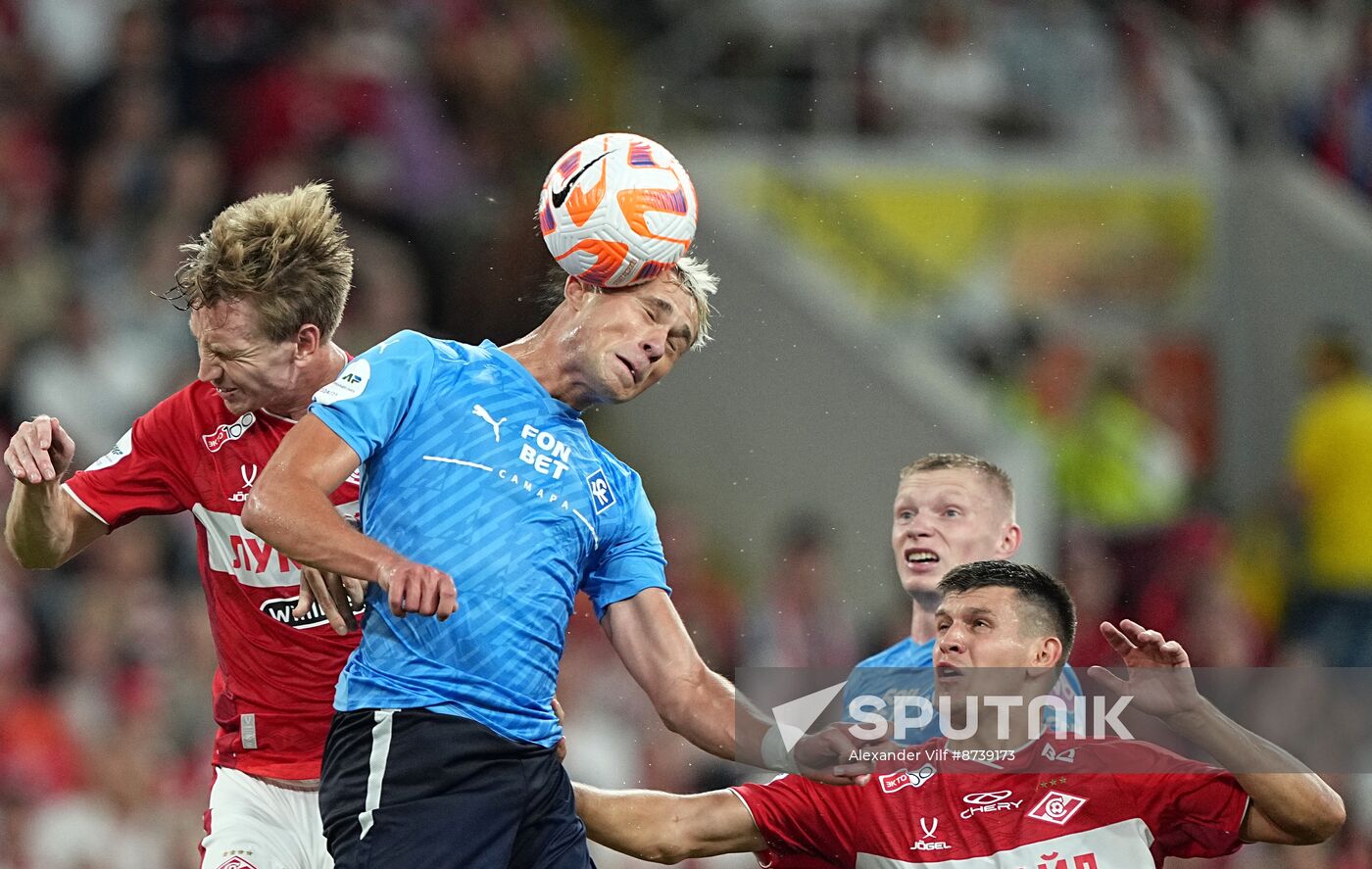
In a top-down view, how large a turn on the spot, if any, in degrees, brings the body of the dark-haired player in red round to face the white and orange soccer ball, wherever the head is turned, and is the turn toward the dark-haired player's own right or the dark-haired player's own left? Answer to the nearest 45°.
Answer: approximately 45° to the dark-haired player's own right

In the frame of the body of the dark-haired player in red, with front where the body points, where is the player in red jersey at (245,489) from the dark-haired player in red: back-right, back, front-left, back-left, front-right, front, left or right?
right

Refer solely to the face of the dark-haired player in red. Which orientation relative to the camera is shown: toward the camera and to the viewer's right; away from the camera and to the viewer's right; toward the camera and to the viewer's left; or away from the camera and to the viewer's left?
toward the camera and to the viewer's left

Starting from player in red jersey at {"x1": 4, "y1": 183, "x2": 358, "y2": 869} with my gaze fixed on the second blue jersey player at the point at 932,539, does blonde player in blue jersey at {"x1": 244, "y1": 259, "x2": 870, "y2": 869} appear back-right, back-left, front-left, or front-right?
front-right

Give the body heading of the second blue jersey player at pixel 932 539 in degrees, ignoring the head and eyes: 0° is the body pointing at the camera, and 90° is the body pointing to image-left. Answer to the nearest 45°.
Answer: approximately 45°

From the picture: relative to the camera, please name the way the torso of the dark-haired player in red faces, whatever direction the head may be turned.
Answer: toward the camera

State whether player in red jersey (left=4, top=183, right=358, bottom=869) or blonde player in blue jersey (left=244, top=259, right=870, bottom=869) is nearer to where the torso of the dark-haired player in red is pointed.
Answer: the blonde player in blue jersey

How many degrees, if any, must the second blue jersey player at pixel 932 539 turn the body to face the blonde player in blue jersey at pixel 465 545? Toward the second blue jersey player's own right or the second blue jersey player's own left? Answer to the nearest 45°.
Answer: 0° — they already face them

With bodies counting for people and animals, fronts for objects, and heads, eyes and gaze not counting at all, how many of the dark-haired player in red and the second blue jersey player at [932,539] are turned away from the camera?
0
